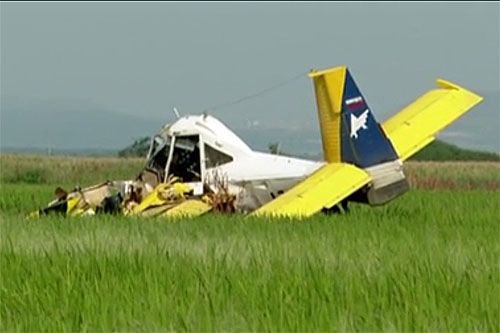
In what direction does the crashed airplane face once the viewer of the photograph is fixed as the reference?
facing to the left of the viewer
